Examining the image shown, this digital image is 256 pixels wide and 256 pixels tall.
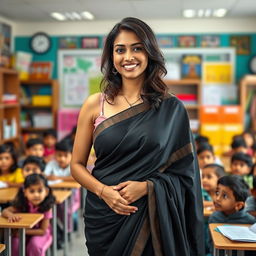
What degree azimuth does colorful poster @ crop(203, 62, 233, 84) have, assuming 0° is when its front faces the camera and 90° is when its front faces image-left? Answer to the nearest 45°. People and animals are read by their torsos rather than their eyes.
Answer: approximately 0°

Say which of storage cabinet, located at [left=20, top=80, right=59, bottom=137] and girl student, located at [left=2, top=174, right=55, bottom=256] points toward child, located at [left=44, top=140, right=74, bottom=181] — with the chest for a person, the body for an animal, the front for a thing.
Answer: the storage cabinet

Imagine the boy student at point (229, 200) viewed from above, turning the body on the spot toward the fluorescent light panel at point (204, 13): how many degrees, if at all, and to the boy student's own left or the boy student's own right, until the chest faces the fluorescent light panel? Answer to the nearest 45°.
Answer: approximately 135° to the boy student's own right

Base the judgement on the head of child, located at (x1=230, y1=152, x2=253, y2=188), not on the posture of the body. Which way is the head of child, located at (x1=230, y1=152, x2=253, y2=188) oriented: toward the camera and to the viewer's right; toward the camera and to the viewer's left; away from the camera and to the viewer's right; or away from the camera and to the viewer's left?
toward the camera and to the viewer's left

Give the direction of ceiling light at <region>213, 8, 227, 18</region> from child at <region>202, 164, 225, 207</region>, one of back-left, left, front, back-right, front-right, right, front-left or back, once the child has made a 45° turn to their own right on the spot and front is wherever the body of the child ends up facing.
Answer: right

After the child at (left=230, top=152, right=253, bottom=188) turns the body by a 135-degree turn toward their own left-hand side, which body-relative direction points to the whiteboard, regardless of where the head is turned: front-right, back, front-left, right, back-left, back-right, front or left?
back-left

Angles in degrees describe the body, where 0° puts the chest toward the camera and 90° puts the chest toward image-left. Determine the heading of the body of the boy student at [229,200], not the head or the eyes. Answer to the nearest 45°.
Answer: approximately 45°

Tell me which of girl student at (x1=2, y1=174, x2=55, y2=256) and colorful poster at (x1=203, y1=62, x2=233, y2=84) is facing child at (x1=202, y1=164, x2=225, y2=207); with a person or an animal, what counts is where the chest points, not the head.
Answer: the colorful poster

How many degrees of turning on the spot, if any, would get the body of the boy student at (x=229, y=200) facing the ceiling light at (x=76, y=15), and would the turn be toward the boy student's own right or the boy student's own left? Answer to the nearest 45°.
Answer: approximately 90° to the boy student's own right

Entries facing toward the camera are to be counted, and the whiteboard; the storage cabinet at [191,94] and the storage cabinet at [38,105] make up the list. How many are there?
3
